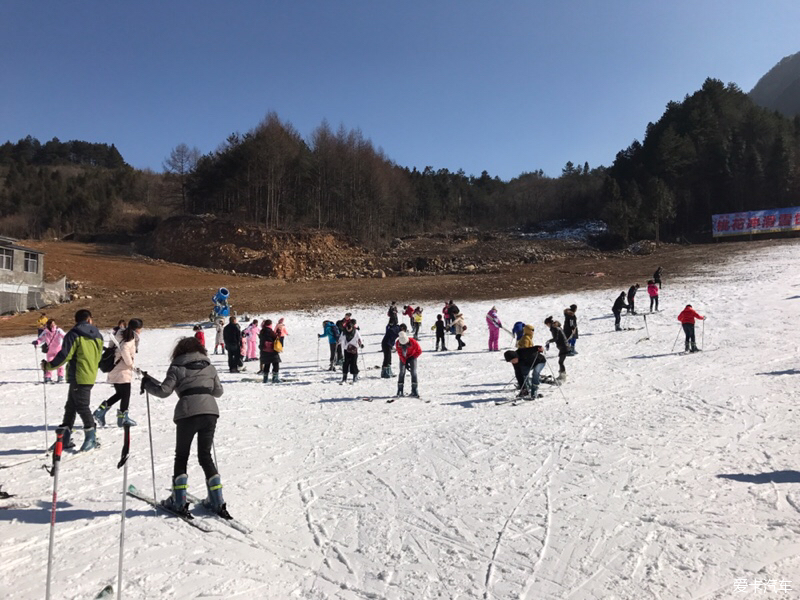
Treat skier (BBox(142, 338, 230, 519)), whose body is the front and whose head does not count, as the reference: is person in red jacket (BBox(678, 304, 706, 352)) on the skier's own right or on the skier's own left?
on the skier's own right

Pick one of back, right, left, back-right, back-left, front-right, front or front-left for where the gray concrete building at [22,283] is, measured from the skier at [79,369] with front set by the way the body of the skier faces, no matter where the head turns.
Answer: front-right

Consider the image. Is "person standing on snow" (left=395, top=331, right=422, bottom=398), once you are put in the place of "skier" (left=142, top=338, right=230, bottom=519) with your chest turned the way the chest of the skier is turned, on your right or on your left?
on your right

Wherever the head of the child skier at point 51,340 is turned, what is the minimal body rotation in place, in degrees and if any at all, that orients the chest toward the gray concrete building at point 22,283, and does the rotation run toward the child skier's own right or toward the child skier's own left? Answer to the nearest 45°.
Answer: approximately 180°

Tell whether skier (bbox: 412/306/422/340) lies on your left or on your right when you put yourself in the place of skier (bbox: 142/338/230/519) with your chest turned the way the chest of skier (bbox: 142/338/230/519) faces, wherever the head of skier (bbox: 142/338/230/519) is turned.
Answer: on your right

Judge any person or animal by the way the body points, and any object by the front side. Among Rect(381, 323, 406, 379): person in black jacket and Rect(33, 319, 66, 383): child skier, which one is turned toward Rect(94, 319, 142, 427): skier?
the child skier

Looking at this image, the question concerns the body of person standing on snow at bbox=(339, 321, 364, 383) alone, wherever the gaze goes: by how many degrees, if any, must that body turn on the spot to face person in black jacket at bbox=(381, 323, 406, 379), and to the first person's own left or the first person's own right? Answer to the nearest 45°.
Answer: approximately 135° to the first person's own left

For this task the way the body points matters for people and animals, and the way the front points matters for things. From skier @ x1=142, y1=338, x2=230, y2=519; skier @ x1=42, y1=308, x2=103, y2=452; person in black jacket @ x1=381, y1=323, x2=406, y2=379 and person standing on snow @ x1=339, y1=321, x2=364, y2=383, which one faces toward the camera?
the person standing on snow
